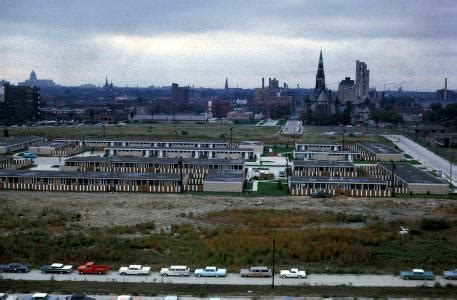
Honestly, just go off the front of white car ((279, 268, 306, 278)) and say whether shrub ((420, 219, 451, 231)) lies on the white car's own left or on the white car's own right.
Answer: on the white car's own right

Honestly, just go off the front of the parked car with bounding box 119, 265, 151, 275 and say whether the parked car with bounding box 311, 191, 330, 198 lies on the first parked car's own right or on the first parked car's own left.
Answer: on the first parked car's own right

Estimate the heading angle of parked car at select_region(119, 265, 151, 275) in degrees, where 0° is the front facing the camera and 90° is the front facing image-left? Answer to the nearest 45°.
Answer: approximately 90°

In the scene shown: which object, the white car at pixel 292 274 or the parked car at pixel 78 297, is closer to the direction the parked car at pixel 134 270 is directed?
the parked car

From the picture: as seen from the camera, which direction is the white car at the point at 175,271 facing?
to the viewer's left

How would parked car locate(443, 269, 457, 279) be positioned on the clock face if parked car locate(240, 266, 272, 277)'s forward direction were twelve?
parked car locate(443, 269, 457, 279) is roughly at 6 o'clock from parked car locate(240, 266, 272, 277).

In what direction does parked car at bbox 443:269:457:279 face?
to the viewer's left

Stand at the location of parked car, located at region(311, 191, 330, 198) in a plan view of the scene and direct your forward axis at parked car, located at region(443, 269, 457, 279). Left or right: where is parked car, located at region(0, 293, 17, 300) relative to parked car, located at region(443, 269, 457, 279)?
right

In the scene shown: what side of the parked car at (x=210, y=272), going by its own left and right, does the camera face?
left

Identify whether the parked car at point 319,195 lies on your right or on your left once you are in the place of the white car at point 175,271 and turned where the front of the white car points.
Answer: on your right

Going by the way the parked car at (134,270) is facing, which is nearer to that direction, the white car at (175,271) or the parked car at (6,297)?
the parked car

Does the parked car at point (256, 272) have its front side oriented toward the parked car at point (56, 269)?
yes

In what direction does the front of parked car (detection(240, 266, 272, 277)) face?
to the viewer's left

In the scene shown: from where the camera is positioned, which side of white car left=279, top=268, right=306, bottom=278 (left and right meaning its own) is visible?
left
